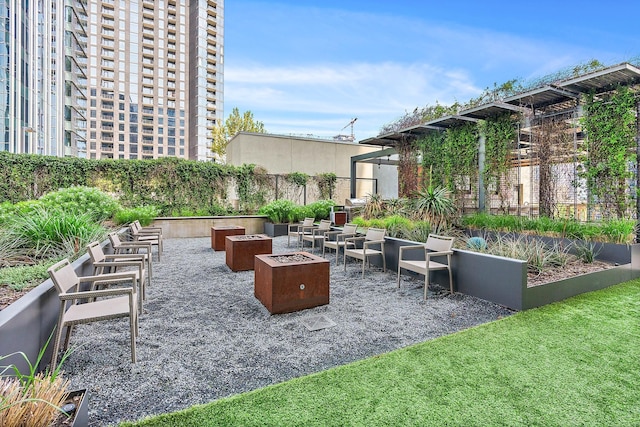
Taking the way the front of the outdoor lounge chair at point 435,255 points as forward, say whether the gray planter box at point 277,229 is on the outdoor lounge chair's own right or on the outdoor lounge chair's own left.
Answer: on the outdoor lounge chair's own right

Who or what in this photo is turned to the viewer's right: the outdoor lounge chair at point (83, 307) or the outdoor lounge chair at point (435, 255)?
the outdoor lounge chair at point (83, 307)

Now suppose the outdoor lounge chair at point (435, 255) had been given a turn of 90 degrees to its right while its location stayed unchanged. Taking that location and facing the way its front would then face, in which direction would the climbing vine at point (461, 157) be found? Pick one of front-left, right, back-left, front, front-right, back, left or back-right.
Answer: front-right

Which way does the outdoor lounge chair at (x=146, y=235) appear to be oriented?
to the viewer's right

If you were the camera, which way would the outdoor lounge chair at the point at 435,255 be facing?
facing the viewer and to the left of the viewer

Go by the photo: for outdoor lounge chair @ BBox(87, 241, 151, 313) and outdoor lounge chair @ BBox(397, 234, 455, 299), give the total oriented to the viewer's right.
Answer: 1

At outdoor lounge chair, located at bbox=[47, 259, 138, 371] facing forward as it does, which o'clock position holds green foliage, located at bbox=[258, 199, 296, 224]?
The green foliage is roughly at 10 o'clock from the outdoor lounge chair.

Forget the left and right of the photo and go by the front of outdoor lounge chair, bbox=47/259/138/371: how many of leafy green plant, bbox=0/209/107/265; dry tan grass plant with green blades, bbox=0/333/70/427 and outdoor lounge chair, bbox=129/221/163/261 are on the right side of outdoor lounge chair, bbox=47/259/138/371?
1

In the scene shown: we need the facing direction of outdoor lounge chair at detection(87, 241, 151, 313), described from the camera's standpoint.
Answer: facing to the right of the viewer

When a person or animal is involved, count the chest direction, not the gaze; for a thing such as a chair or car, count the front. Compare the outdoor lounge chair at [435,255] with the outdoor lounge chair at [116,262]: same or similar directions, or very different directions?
very different directions
